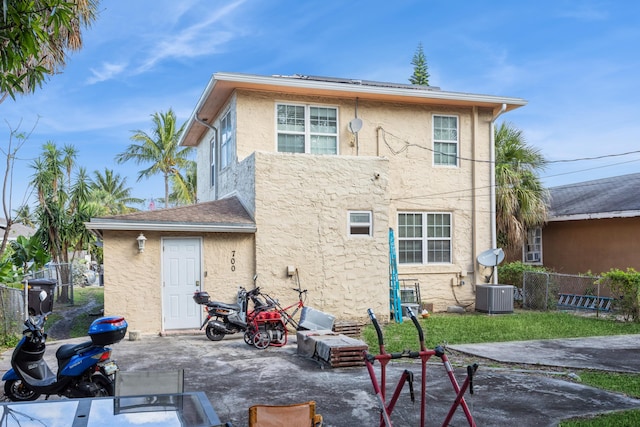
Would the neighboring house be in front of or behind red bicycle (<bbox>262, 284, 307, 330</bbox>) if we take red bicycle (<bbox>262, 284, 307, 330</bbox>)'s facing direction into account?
in front

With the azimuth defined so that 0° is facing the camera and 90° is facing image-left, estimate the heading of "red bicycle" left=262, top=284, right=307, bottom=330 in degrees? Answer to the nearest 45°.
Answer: approximately 270°

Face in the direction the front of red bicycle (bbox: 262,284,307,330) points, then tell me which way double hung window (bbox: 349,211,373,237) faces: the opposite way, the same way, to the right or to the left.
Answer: to the right

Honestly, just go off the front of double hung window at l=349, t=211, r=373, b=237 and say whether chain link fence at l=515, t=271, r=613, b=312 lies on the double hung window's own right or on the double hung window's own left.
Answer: on the double hung window's own left

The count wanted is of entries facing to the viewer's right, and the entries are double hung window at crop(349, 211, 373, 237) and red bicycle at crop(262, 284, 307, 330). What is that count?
1

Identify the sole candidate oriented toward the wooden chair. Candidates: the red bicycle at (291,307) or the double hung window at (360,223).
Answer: the double hung window

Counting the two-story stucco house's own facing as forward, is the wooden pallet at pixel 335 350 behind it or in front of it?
in front

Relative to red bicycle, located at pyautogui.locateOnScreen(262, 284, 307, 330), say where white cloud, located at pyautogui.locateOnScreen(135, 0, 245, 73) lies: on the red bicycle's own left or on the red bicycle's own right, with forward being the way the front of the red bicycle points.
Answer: on the red bicycle's own left

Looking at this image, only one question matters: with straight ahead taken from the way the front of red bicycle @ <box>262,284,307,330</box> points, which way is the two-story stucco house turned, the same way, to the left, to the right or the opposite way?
to the right

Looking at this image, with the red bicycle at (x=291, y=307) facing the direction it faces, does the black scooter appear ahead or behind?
behind

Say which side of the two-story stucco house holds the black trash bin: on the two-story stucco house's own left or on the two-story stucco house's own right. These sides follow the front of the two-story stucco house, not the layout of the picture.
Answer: on the two-story stucco house's own right

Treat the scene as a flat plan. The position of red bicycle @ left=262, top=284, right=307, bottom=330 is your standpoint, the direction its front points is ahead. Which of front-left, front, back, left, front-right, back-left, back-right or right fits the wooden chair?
right

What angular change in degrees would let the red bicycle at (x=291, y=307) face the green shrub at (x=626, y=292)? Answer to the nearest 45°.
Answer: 0° — it already faces it
